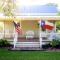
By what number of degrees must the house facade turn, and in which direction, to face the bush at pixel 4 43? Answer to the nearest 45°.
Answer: approximately 45° to its right

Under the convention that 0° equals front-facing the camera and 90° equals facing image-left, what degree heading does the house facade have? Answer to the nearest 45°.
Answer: approximately 0°

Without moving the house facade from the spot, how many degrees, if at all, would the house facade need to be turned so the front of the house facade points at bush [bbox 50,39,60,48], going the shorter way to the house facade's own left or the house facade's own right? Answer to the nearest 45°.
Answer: approximately 45° to the house facade's own left
